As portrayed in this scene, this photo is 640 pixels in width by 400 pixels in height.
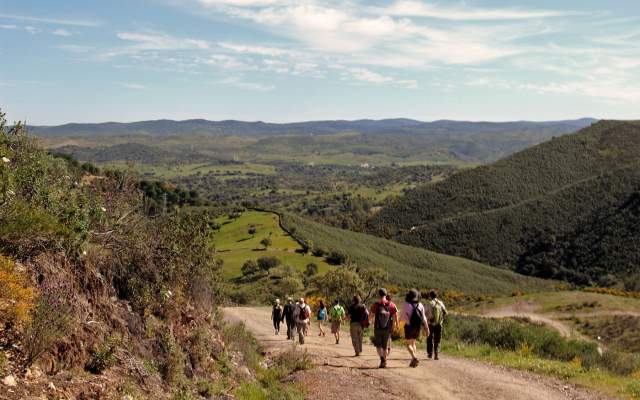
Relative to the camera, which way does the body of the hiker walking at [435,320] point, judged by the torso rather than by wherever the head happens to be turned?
away from the camera

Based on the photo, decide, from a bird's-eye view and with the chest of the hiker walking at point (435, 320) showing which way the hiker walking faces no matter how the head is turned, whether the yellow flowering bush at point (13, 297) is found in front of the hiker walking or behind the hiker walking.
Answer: behind

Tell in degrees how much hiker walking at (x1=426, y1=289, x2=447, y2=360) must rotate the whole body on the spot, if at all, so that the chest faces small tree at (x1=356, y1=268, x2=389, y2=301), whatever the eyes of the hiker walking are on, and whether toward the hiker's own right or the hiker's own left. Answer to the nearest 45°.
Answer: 0° — they already face it

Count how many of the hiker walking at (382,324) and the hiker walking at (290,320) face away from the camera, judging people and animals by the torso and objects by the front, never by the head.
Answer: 2

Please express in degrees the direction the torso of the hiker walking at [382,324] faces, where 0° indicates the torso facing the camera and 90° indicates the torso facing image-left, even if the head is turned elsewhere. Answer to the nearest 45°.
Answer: approximately 180°

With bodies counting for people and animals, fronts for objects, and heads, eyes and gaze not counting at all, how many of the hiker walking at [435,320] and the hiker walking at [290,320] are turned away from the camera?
2

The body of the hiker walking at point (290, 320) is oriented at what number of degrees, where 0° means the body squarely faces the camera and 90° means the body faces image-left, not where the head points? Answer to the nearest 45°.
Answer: approximately 180°

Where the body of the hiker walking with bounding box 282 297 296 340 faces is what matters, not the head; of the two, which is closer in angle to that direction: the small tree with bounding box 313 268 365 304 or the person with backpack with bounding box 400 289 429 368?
the small tree
